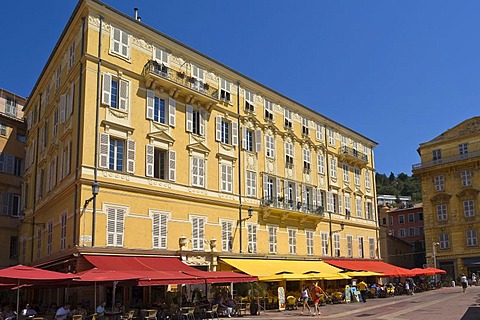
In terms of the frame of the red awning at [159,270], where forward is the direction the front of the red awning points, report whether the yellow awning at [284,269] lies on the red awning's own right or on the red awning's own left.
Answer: on the red awning's own left

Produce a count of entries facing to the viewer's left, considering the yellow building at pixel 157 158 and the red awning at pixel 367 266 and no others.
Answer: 0

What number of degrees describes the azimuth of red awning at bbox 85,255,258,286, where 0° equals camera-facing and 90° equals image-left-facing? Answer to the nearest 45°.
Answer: approximately 315°

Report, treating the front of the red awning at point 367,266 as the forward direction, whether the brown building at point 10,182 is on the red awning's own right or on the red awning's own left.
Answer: on the red awning's own right

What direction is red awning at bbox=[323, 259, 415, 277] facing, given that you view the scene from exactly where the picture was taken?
facing the viewer and to the right of the viewer
